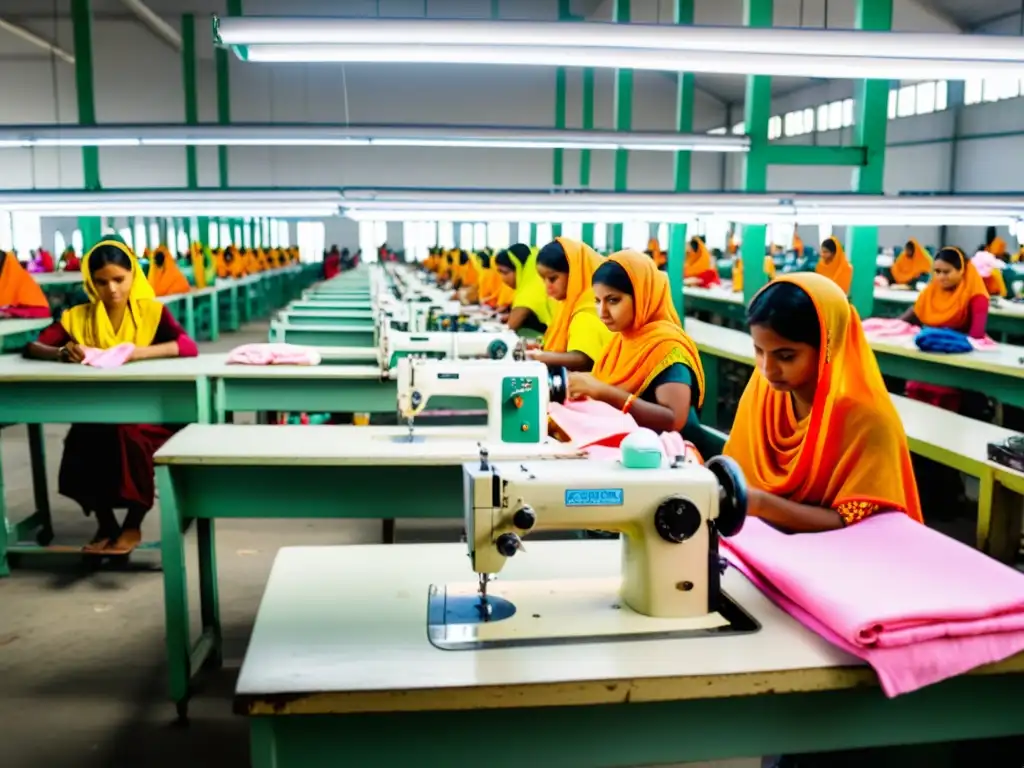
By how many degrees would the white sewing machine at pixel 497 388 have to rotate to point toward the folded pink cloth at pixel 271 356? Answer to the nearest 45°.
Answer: approximately 135° to its right

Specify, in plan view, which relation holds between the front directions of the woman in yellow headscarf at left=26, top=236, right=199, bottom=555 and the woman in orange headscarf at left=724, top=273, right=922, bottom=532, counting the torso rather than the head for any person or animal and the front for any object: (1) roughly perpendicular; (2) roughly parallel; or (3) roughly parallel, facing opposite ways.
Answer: roughly perpendicular

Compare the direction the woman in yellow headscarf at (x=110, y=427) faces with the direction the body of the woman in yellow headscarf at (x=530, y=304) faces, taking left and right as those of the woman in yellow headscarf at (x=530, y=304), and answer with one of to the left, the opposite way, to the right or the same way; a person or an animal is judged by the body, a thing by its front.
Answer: to the left

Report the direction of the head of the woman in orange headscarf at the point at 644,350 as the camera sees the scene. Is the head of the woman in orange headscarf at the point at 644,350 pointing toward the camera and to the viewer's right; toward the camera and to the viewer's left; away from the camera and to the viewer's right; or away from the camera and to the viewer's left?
toward the camera and to the viewer's left

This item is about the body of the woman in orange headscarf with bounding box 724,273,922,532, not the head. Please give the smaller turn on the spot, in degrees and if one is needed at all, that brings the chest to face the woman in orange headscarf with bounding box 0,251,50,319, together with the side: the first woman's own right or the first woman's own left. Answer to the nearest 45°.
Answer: approximately 90° to the first woman's own right

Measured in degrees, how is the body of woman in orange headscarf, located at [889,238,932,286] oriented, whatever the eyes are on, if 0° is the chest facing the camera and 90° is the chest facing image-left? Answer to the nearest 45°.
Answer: approximately 45°

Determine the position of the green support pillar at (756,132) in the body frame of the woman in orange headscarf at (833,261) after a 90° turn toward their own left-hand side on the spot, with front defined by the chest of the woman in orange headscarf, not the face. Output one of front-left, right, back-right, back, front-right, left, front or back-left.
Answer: front-right

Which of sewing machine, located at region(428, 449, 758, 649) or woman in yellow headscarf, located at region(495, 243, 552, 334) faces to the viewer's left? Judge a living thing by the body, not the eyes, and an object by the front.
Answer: the woman in yellow headscarf

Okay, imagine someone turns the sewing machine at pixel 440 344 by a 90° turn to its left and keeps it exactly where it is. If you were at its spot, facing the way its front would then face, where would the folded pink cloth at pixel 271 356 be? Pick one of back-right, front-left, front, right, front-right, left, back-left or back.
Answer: back-left

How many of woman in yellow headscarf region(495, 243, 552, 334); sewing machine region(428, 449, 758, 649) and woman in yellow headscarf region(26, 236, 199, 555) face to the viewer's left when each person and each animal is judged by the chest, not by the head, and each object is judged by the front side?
1

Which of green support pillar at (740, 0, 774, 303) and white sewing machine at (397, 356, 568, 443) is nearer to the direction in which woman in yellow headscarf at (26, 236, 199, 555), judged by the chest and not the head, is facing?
the white sewing machine
